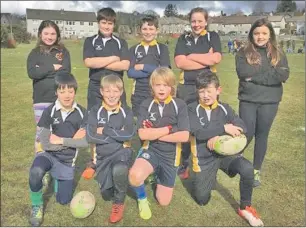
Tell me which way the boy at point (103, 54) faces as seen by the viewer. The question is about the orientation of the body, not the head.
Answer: toward the camera

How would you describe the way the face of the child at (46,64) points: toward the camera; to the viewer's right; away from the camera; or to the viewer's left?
toward the camera

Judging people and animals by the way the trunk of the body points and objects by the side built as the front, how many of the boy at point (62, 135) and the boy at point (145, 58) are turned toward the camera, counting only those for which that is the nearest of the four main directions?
2

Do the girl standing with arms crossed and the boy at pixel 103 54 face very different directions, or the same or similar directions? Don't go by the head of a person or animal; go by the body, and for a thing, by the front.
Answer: same or similar directions

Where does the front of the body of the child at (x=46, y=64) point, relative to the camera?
toward the camera

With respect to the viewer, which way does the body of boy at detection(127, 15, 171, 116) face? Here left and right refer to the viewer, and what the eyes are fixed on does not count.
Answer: facing the viewer

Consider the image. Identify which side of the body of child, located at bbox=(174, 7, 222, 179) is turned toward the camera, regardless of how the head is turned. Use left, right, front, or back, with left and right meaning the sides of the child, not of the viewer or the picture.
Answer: front

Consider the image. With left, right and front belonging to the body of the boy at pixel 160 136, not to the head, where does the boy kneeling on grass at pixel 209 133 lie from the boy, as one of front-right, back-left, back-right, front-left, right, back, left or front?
left

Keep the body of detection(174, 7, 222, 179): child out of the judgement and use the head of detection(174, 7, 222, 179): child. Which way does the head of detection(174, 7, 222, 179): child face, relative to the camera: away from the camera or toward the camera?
toward the camera

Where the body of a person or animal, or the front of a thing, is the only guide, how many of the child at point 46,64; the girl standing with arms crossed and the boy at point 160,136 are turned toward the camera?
3

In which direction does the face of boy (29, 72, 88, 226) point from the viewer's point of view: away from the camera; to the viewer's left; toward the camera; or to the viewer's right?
toward the camera

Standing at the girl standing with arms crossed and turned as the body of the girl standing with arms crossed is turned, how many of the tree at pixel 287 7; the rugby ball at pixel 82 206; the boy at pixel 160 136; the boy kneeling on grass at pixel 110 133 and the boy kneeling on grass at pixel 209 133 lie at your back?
1

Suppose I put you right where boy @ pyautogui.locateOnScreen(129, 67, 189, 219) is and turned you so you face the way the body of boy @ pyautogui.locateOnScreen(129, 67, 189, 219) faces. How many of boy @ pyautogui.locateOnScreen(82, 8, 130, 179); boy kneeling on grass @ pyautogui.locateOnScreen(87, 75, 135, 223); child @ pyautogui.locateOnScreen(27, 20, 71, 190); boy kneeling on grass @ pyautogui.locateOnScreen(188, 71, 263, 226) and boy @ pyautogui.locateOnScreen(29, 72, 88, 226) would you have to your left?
1

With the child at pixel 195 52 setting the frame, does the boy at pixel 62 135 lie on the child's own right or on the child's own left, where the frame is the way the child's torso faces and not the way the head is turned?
on the child's own right

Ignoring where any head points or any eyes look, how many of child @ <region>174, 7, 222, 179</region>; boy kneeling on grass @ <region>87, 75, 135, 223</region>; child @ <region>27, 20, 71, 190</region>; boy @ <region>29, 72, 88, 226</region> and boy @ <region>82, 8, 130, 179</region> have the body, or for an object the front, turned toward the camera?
5

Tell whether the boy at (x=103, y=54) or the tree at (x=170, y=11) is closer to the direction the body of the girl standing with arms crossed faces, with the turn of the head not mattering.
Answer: the boy
